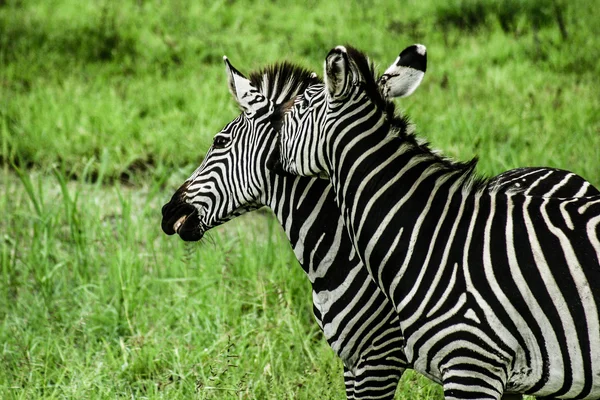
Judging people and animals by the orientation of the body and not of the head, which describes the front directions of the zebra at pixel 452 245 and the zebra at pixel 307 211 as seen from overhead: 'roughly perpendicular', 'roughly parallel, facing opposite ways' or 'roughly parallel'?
roughly parallel

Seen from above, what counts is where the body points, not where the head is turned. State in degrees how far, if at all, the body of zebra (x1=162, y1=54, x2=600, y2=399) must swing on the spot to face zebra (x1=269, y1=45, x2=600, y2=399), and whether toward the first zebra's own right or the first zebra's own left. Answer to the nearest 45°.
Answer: approximately 135° to the first zebra's own left

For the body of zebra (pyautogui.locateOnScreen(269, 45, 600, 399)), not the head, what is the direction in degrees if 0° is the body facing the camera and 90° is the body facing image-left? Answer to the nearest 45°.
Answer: approximately 90°

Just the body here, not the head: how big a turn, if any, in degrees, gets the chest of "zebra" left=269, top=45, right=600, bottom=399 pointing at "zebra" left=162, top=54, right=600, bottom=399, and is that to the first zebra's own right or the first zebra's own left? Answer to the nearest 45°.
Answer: approximately 45° to the first zebra's own right

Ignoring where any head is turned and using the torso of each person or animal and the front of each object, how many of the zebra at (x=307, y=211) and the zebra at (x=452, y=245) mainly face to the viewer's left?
2

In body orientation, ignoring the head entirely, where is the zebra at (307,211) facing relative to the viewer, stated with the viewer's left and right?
facing to the left of the viewer
